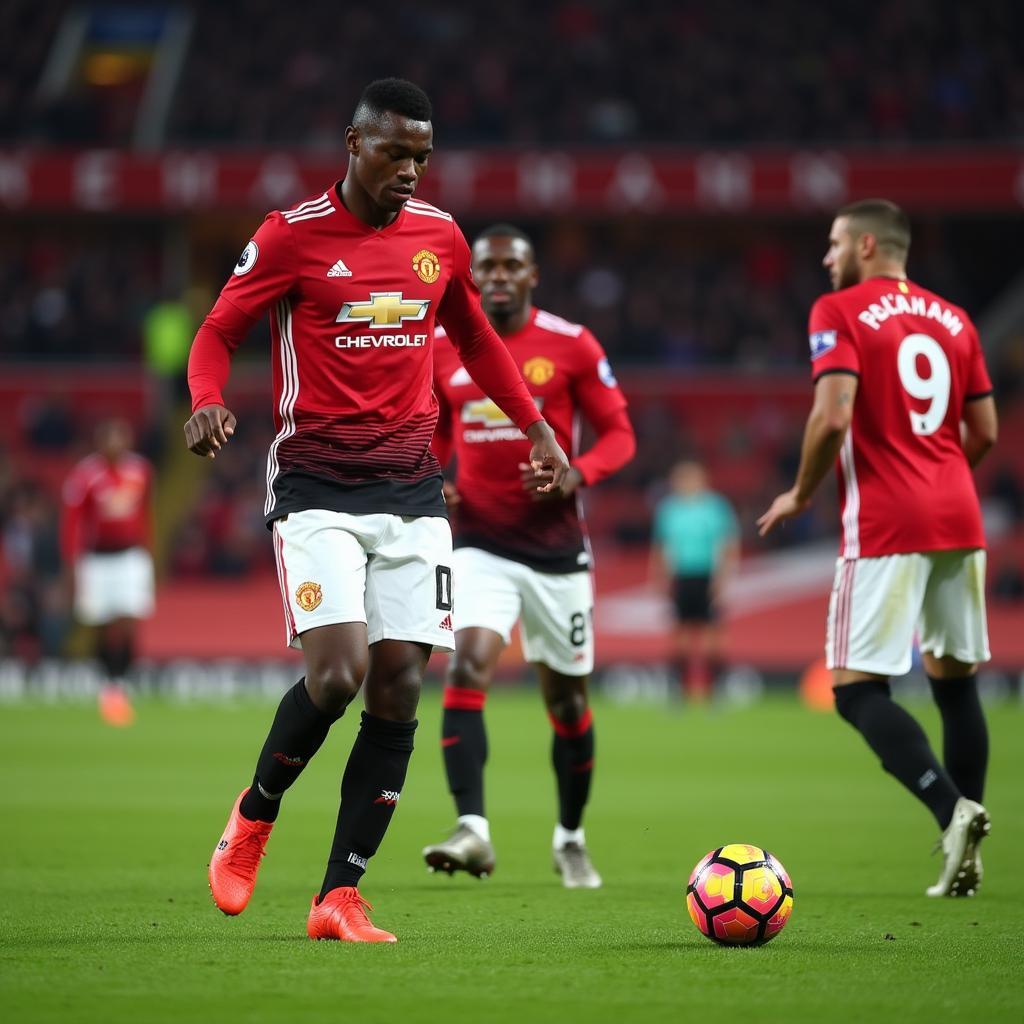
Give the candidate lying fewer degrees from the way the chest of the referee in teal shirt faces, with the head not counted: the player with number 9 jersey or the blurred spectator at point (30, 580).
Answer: the player with number 9 jersey

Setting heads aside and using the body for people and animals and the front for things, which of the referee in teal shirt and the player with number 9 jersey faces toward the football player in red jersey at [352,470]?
the referee in teal shirt

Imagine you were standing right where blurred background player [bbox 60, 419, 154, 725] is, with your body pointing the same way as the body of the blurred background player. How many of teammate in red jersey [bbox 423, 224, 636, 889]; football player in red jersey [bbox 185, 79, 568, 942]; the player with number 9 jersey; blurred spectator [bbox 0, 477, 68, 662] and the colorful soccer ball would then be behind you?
1

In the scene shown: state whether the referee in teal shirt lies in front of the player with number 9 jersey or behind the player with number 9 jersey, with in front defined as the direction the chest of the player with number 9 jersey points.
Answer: in front

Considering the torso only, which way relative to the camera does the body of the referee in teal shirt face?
toward the camera

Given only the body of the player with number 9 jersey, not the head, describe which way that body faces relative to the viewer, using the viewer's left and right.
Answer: facing away from the viewer and to the left of the viewer

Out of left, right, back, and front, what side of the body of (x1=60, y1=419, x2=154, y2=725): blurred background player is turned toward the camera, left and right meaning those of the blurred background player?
front

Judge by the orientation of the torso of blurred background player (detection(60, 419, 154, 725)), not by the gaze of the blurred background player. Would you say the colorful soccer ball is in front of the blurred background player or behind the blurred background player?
in front

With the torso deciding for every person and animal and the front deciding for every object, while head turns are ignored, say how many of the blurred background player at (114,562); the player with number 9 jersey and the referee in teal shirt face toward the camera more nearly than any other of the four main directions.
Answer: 2

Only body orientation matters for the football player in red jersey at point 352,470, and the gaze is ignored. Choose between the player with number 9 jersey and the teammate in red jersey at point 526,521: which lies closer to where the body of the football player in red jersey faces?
the player with number 9 jersey
